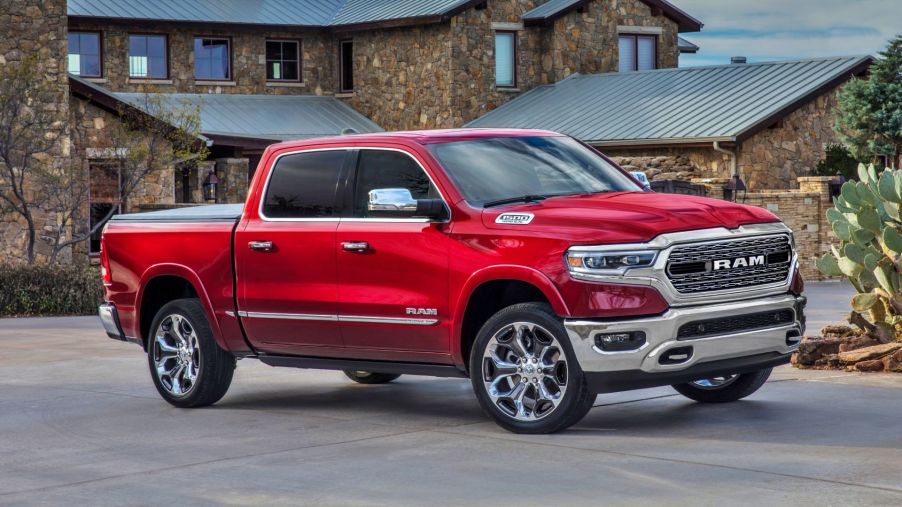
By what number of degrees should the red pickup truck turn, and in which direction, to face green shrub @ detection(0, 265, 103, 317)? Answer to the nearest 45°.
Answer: approximately 180°

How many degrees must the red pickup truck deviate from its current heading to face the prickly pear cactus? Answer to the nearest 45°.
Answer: approximately 90° to its left

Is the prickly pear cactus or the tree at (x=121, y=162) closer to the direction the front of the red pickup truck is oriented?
the prickly pear cactus

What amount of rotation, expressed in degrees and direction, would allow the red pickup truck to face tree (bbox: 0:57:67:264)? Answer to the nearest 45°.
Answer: approximately 180°

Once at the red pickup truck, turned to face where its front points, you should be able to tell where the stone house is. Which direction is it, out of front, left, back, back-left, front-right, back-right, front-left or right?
back-left

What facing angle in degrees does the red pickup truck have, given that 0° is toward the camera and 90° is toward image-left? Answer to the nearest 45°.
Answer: approximately 315°

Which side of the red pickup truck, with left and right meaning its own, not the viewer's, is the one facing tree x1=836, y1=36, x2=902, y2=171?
left
